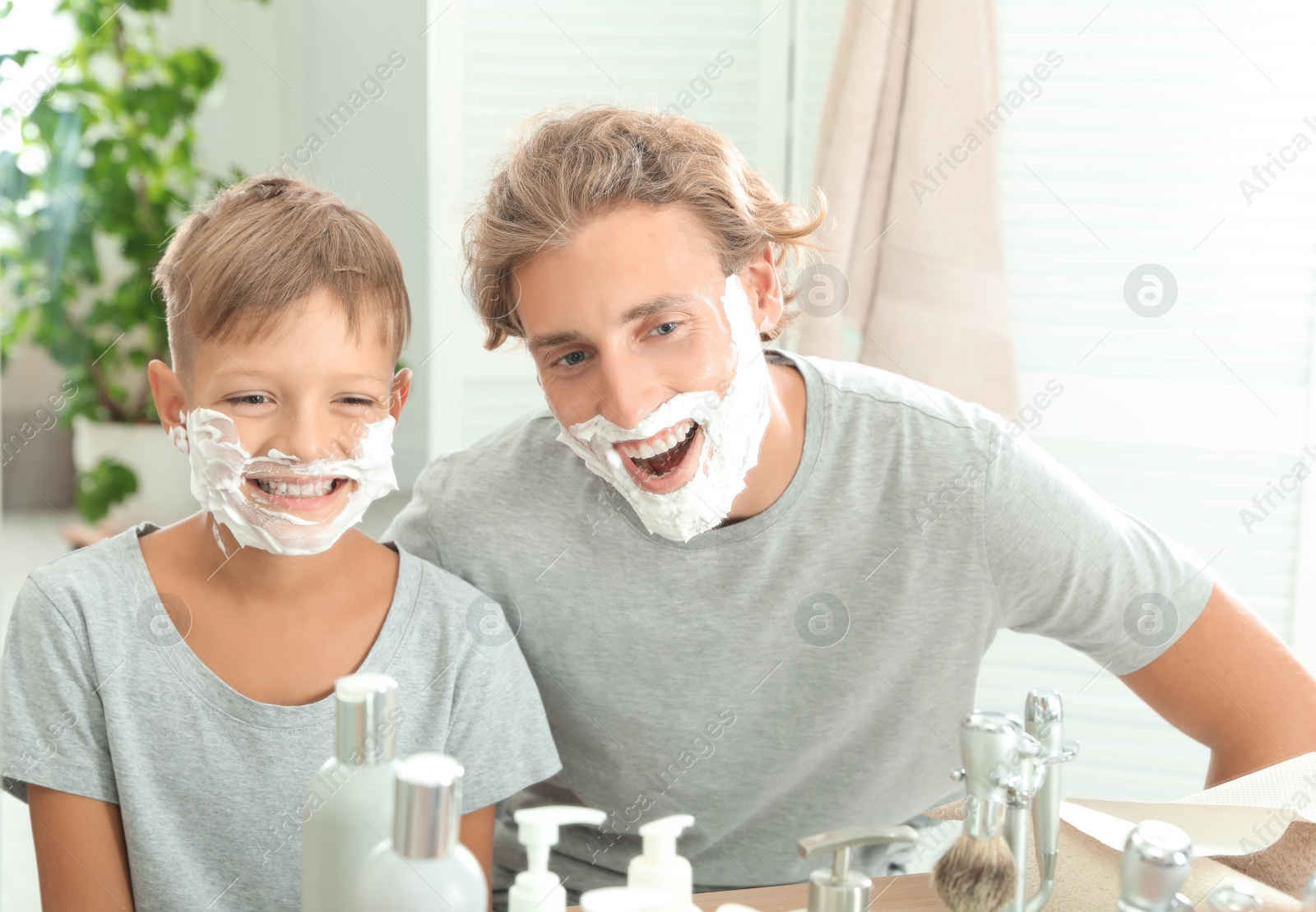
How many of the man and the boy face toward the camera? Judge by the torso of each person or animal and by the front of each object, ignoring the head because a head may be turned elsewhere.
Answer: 2

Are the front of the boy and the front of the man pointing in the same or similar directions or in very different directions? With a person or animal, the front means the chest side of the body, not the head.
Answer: same or similar directions

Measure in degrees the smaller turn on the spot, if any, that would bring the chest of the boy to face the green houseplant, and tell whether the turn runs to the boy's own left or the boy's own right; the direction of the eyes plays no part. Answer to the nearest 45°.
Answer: approximately 180°

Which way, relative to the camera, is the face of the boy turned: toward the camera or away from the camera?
toward the camera

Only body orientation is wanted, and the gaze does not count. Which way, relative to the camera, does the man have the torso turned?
toward the camera

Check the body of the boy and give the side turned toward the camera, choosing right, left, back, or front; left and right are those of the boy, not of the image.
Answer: front

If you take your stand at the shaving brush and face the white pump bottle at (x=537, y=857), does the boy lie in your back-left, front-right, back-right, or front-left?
front-right

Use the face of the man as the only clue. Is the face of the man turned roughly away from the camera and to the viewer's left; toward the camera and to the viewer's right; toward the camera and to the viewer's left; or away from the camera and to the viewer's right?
toward the camera and to the viewer's left

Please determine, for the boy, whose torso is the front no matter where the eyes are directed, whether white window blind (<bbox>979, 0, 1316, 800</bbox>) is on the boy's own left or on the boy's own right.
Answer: on the boy's own left
